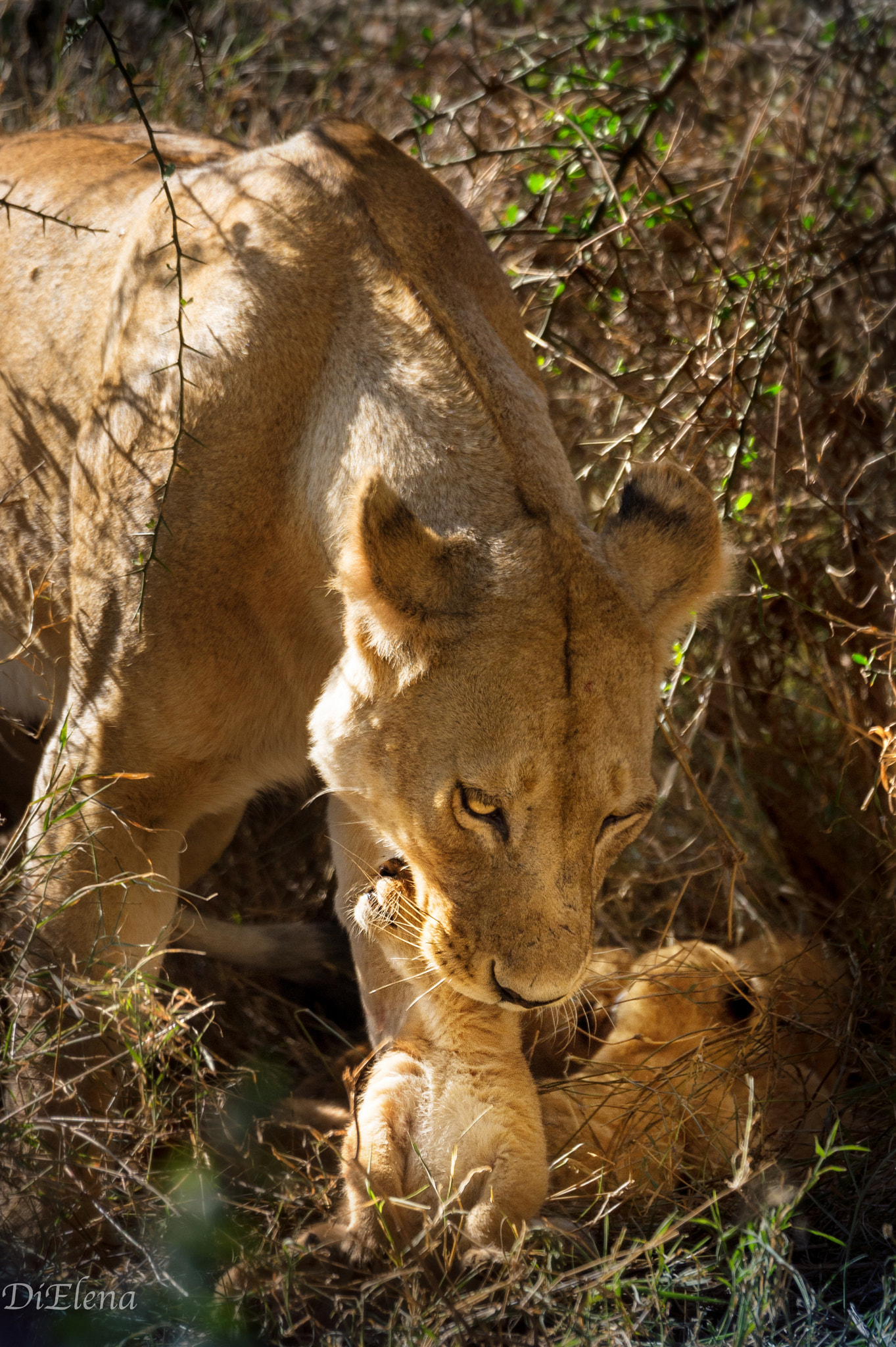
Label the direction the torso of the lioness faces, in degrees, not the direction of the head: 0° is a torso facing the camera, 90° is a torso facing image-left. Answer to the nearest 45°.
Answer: approximately 315°
